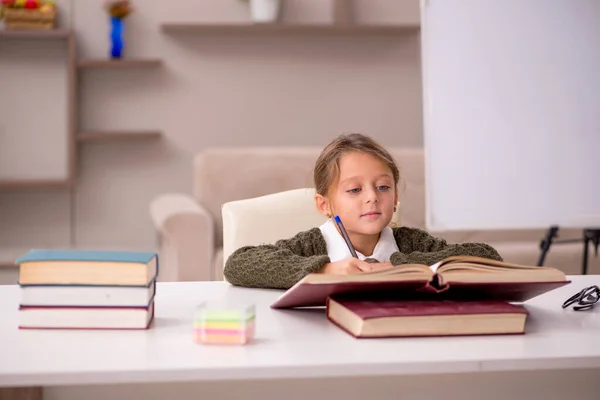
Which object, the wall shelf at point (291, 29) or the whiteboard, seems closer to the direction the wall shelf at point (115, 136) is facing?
the whiteboard

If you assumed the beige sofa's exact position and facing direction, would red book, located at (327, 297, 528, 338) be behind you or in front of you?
in front

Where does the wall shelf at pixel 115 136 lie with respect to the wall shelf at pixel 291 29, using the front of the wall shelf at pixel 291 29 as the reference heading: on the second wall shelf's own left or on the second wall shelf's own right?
on the second wall shelf's own right

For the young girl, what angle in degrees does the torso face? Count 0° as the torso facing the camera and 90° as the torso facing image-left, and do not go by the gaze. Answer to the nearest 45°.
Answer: approximately 0°

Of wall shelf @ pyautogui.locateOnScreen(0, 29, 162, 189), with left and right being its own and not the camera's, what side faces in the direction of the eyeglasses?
front

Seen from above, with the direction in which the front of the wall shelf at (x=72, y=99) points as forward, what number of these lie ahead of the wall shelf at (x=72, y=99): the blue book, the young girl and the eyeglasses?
3

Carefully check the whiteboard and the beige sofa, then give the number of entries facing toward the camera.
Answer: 2
